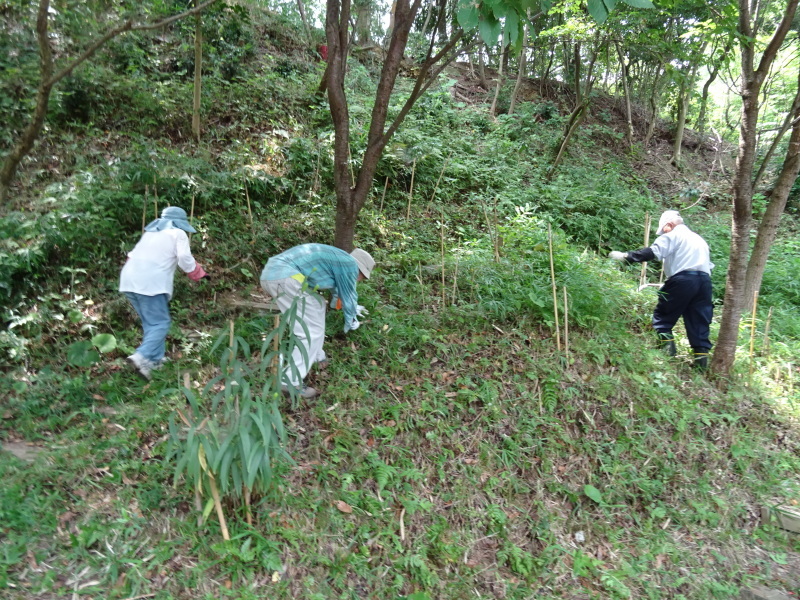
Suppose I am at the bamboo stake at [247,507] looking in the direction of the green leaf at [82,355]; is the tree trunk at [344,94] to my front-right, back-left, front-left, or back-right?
front-right

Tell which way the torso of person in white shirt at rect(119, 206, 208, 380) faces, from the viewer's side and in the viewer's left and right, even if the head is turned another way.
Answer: facing away from the viewer and to the right of the viewer

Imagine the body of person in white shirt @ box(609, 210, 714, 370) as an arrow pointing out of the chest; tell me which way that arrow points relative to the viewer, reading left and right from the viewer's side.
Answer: facing away from the viewer and to the left of the viewer

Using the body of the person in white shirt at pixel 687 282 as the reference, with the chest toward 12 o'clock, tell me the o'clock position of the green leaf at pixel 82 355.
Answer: The green leaf is roughly at 9 o'clock from the person in white shirt.

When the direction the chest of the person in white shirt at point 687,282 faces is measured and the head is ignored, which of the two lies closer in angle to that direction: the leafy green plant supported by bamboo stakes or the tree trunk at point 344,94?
the tree trunk

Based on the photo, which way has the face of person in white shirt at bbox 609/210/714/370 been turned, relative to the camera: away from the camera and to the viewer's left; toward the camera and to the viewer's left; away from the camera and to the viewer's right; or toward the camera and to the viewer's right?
away from the camera and to the viewer's left

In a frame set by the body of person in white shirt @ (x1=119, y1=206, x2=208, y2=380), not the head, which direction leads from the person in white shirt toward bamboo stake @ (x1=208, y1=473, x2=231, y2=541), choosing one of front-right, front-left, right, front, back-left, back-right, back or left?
back-right

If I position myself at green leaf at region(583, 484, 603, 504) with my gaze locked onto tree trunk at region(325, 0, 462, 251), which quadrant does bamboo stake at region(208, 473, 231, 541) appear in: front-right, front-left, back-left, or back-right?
front-left

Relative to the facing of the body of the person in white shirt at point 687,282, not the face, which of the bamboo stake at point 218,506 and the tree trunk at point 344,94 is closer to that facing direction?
the tree trunk

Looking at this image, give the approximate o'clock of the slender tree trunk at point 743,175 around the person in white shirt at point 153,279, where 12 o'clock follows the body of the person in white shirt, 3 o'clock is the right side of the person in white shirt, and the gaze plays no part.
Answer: The slender tree trunk is roughly at 2 o'clock from the person in white shirt.

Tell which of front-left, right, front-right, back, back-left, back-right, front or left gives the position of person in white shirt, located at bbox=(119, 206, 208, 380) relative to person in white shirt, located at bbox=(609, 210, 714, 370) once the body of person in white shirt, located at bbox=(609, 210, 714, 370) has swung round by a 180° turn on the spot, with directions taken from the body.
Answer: right

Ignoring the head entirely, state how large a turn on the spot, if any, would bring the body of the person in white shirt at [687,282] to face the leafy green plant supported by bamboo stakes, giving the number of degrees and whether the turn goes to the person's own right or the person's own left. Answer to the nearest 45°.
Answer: approximately 90° to the person's own left

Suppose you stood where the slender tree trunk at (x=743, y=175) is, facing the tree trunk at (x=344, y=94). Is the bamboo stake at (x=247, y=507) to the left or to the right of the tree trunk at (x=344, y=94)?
left

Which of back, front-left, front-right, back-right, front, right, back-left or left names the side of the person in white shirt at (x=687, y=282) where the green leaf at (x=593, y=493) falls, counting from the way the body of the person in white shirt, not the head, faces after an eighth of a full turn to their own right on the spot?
back

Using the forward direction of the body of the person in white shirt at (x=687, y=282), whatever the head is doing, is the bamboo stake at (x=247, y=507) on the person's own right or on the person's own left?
on the person's own left
